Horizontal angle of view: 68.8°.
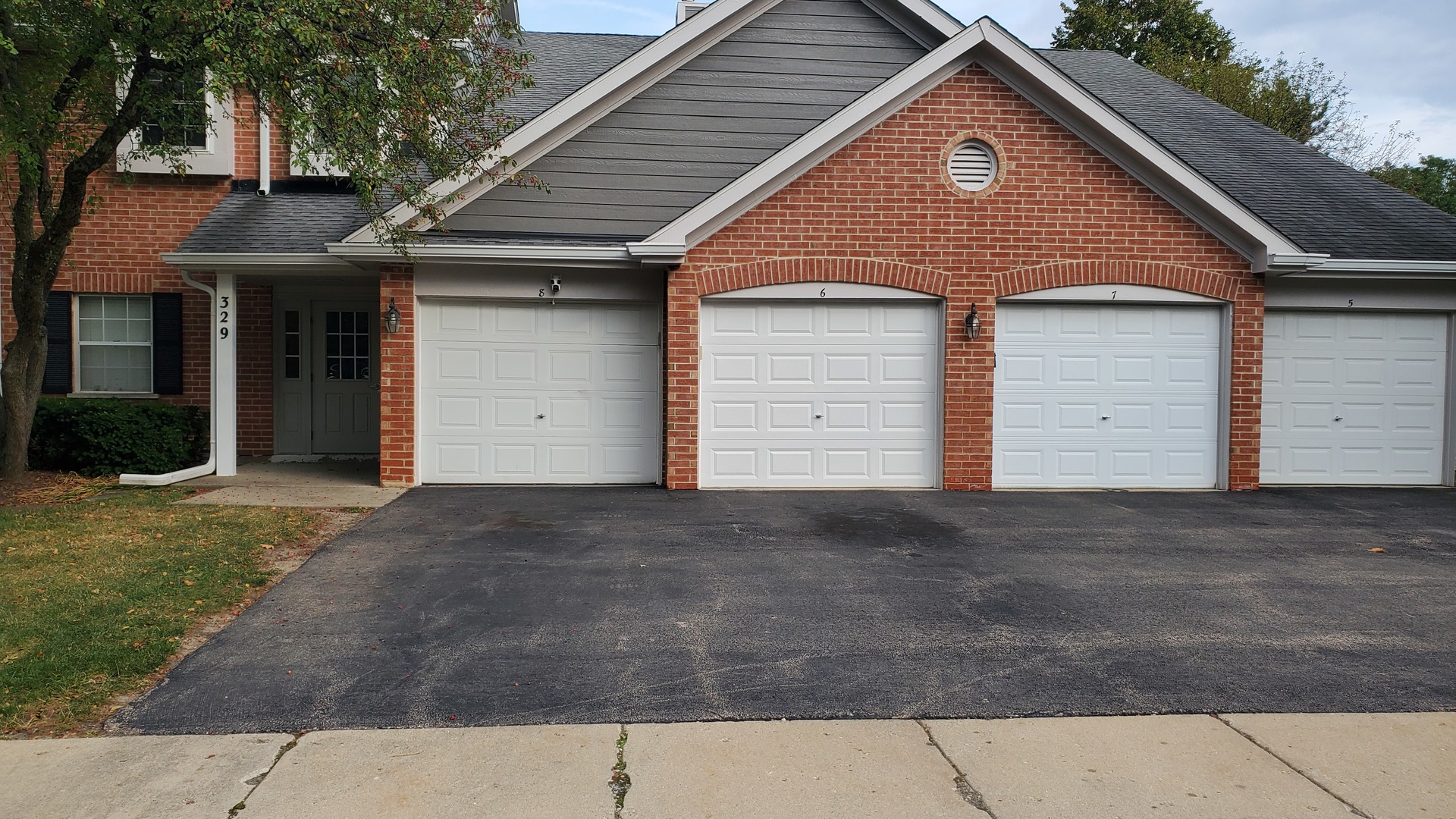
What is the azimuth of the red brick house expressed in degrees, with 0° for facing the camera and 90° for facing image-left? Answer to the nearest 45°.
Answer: approximately 0°

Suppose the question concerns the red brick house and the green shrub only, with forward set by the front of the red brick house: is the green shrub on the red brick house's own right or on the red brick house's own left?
on the red brick house's own right

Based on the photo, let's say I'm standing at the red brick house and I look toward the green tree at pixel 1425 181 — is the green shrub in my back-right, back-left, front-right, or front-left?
back-left

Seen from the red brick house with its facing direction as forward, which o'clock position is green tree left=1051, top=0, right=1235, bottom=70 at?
The green tree is roughly at 7 o'clock from the red brick house.

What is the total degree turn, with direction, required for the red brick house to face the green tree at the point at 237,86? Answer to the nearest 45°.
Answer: approximately 90° to its right
